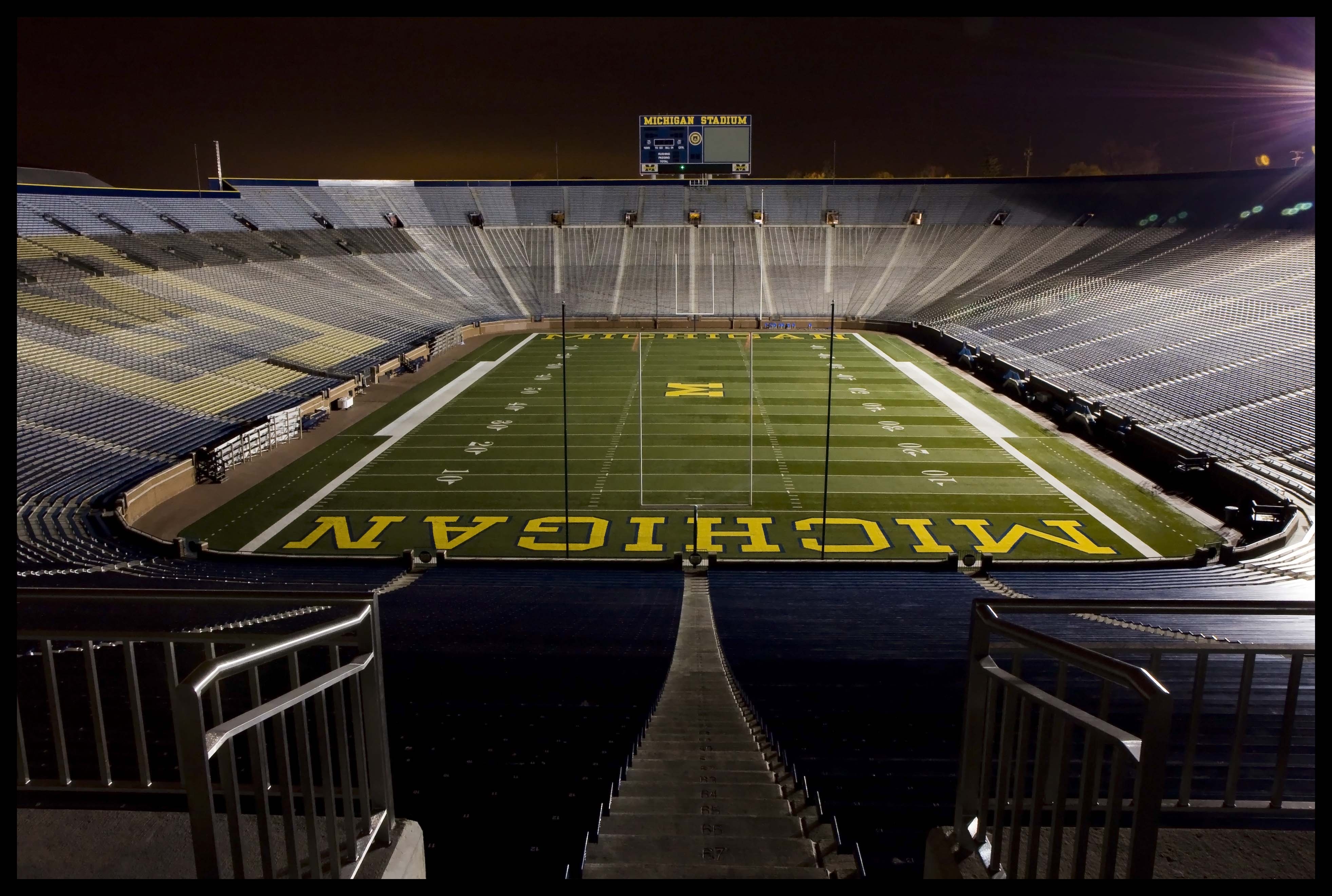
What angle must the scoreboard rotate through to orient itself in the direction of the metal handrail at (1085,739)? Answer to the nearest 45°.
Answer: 0° — it already faces it

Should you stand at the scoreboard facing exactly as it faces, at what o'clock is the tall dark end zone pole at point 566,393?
The tall dark end zone pole is roughly at 12 o'clock from the scoreboard.

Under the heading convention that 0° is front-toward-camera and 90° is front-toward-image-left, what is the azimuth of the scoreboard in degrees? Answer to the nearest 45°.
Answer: approximately 0°
